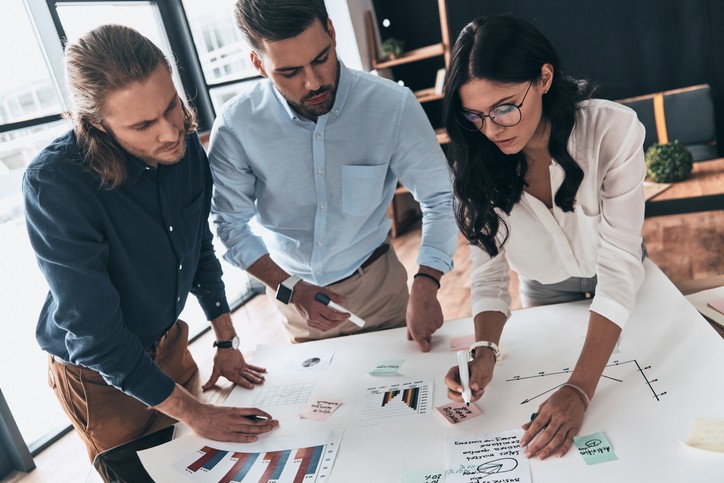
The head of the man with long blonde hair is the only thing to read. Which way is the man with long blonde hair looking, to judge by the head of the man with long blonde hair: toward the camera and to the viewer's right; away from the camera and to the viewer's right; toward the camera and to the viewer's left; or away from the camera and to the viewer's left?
toward the camera and to the viewer's right

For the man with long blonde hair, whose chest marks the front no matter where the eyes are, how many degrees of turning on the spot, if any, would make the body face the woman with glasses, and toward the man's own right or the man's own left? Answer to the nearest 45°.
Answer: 0° — they already face them

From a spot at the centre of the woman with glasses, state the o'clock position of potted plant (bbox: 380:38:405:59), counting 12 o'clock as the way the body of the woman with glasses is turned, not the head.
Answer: The potted plant is roughly at 4 o'clock from the woman with glasses.

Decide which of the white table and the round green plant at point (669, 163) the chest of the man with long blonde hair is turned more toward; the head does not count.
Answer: the white table

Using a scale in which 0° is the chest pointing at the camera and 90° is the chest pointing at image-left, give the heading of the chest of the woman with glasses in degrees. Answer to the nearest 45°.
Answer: approximately 45°

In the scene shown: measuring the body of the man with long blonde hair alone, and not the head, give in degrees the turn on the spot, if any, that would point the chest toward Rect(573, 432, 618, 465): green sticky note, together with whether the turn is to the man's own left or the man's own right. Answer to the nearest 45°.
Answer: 0° — they already face it

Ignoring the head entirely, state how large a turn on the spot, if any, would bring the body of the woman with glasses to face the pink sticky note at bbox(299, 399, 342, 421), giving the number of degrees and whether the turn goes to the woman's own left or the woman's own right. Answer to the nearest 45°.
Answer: approximately 45° to the woman's own right

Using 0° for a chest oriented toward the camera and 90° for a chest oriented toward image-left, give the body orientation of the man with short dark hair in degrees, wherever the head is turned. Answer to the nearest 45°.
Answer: approximately 0°

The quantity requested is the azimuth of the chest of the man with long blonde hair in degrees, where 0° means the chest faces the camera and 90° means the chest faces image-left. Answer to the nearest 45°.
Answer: approximately 315°
